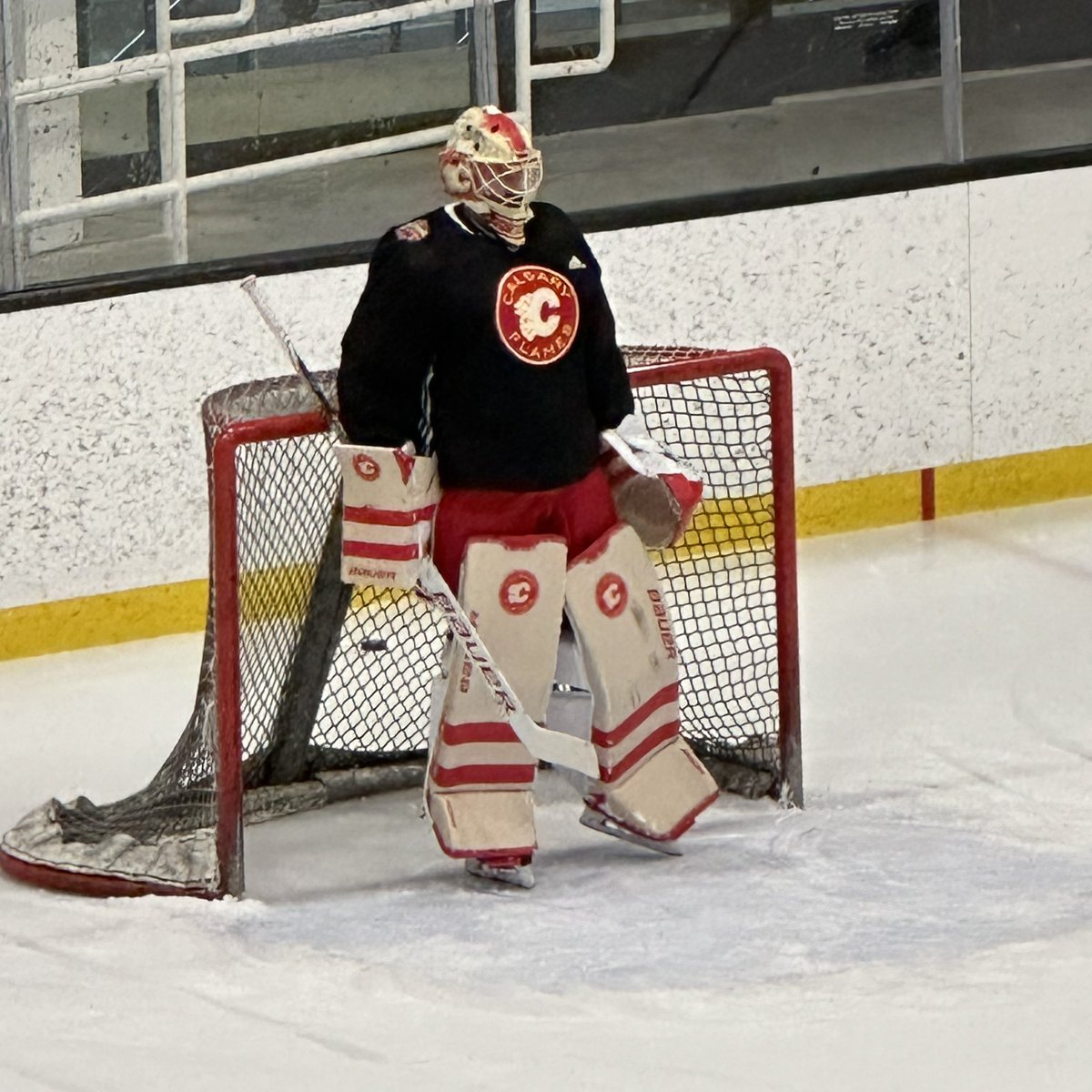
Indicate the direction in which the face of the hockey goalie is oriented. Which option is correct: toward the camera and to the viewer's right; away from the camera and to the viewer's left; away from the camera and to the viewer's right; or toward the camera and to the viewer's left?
toward the camera and to the viewer's right

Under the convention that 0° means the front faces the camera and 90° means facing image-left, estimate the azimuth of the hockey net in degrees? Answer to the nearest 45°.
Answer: approximately 315°

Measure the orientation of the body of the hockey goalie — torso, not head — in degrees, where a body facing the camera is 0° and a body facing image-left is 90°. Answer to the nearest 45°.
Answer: approximately 315°
